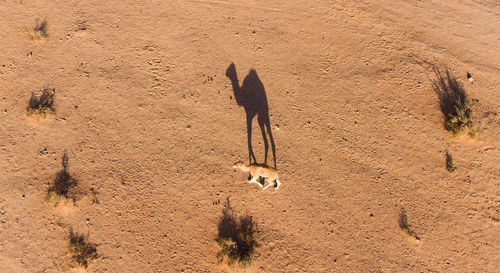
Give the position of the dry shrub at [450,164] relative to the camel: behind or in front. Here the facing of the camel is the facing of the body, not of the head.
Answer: behind

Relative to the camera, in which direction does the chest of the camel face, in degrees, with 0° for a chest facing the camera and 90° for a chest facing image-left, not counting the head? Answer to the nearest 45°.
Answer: approximately 90°

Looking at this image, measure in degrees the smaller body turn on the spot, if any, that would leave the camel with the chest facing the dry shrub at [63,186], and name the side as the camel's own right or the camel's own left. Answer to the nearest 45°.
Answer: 0° — it already faces it

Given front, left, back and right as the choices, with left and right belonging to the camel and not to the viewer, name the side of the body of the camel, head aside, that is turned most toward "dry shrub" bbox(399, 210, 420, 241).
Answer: back

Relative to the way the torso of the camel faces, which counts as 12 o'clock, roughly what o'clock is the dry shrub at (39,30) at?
The dry shrub is roughly at 1 o'clock from the camel.
